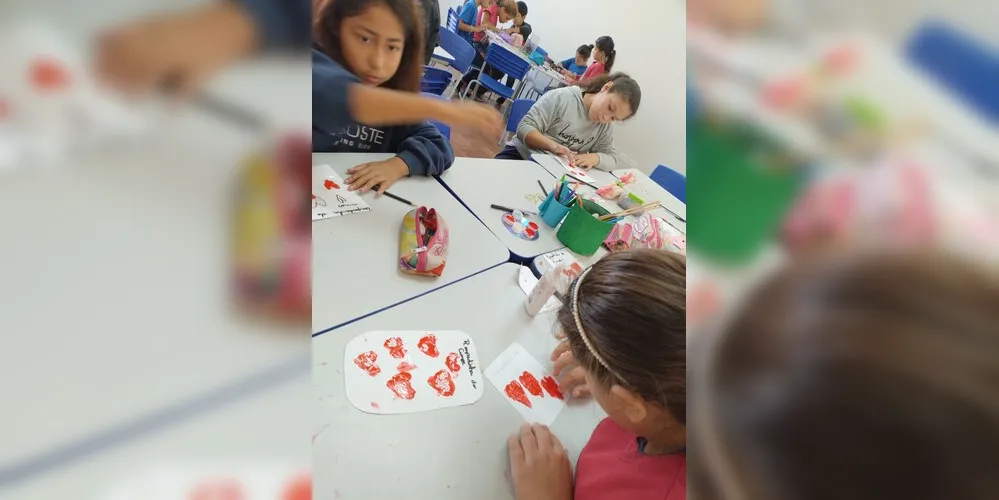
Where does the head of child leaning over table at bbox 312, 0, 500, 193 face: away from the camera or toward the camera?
toward the camera

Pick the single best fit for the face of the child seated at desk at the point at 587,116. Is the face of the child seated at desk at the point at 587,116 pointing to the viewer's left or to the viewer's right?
to the viewer's left

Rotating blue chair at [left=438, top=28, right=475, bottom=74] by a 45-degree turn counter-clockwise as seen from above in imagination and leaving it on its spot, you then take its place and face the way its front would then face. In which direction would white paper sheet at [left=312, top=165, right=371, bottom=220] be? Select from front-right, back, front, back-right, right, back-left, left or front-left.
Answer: back

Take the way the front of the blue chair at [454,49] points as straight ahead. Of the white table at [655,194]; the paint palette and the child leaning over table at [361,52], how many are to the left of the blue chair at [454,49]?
0

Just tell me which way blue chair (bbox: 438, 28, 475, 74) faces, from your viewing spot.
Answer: facing away from the viewer and to the right of the viewer

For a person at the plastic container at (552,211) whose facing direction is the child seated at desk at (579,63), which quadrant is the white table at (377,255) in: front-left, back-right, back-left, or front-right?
back-left
